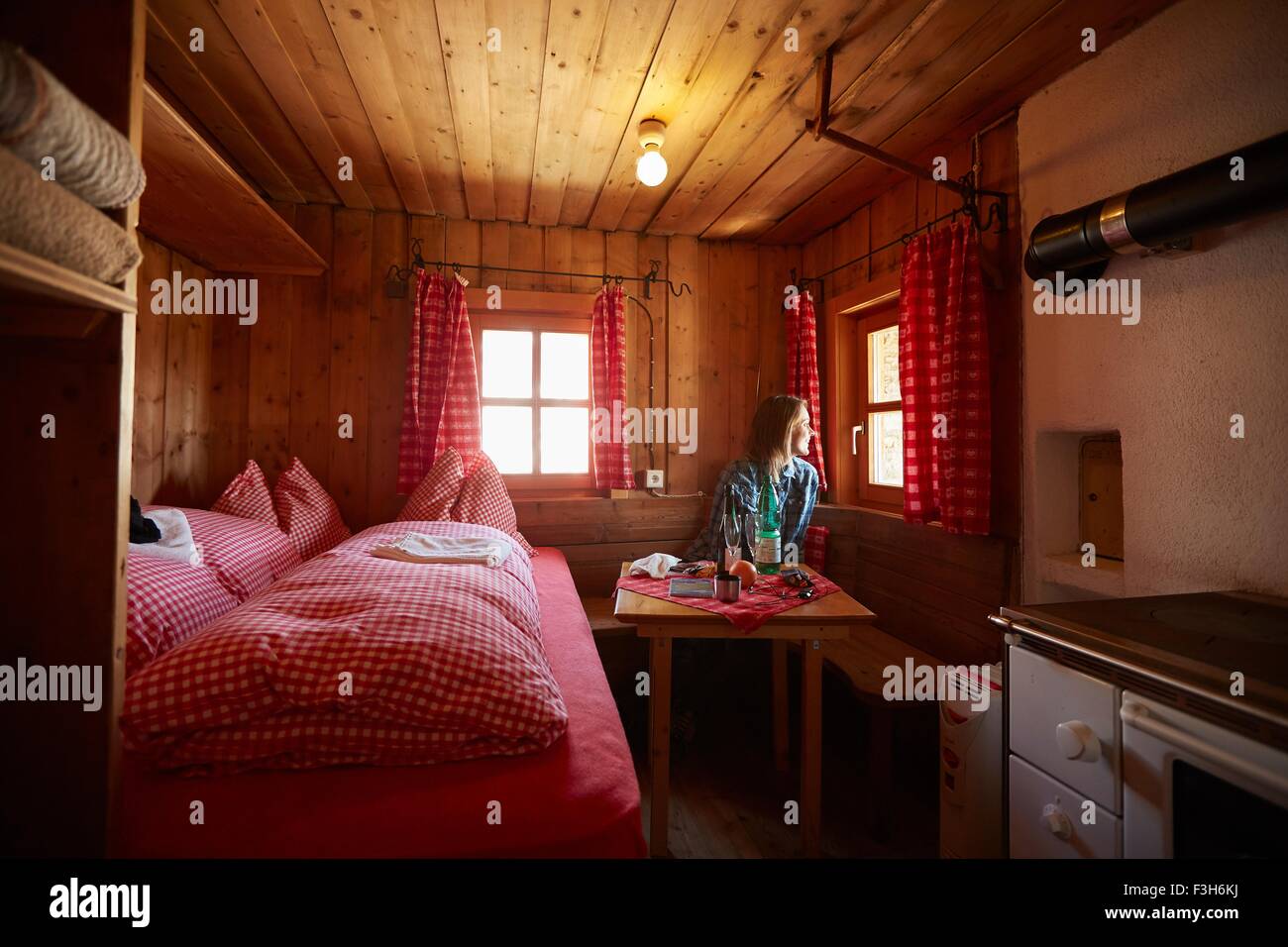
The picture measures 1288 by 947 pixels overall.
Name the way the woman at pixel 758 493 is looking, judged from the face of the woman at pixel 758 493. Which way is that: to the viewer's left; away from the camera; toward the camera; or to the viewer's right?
to the viewer's right

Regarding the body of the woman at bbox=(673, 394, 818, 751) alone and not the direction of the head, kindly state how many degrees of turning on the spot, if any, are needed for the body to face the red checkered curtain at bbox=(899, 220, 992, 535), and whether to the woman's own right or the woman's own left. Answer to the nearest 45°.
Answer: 0° — they already face it

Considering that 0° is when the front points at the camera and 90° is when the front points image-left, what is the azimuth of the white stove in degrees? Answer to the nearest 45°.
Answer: approximately 45°

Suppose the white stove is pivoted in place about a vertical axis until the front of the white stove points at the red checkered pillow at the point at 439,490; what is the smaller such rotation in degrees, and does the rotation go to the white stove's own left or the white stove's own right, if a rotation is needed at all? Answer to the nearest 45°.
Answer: approximately 45° to the white stove's own right

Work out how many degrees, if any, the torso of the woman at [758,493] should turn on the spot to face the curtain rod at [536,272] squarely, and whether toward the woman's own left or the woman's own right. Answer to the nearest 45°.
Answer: approximately 135° to the woman's own right

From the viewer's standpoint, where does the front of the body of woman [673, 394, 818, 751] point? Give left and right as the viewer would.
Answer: facing the viewer and to the right of the viewer

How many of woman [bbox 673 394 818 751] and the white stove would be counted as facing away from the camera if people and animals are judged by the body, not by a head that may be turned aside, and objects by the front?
0

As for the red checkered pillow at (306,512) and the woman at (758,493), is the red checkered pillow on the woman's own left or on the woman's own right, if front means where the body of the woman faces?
on the woman's own right

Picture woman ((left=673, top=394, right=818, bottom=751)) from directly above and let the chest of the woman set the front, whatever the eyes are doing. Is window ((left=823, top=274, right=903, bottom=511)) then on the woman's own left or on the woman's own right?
on the woman's own left

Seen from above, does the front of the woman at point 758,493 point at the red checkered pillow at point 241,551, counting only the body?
no

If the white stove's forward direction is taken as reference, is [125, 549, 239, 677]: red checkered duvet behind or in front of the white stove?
in front

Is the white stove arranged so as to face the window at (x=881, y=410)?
no
